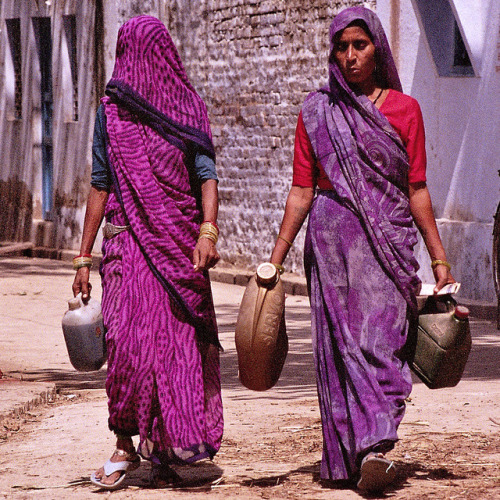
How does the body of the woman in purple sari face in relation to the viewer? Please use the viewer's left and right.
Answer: facing the viewer

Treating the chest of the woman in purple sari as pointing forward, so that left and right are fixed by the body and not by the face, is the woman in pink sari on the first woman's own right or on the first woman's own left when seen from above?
on the first woman's own right
